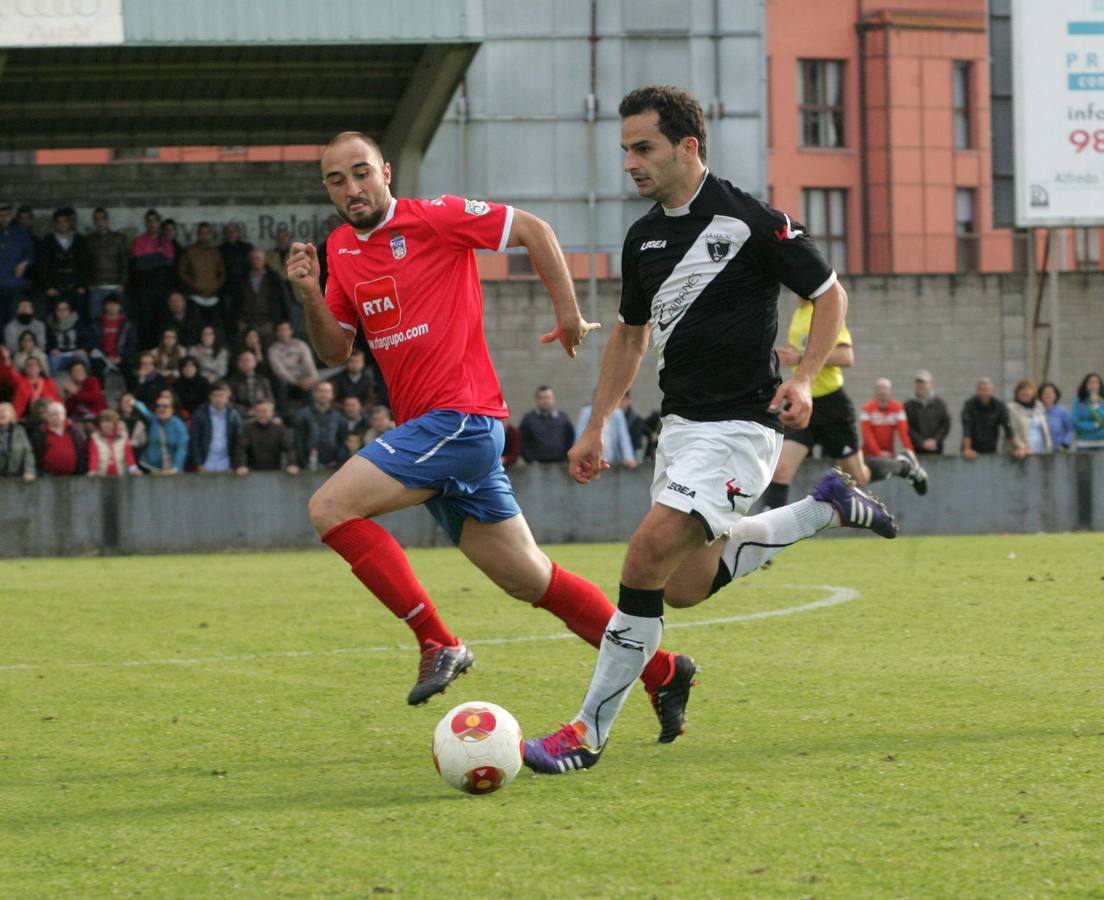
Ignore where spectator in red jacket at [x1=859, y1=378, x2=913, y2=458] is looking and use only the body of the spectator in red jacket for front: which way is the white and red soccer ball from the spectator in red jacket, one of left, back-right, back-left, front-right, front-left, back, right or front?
front

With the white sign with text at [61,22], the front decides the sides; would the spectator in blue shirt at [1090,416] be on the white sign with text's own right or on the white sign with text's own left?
on the white sign with text's own left

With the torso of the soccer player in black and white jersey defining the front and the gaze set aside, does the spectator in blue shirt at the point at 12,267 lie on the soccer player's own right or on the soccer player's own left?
on the soccer player's own right

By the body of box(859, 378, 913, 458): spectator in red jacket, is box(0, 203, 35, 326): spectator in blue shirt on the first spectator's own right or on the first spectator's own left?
on the first spectator's own right

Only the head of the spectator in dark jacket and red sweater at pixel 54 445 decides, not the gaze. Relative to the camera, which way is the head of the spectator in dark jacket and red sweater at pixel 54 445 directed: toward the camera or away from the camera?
toward the camera

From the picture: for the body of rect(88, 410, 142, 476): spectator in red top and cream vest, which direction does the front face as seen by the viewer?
toward the camera

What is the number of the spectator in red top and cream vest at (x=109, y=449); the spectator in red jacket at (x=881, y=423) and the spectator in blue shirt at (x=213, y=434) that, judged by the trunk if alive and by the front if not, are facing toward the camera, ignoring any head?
3

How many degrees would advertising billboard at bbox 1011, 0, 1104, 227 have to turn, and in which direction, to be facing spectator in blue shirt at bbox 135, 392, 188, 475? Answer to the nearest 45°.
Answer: approximately 45° to its right

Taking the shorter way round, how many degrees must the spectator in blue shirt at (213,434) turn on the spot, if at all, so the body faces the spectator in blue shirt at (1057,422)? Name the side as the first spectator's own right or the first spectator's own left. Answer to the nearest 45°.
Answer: approximately 90° to the first spectator's own left

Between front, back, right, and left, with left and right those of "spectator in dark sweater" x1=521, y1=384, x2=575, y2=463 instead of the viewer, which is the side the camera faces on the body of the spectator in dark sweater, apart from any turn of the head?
front

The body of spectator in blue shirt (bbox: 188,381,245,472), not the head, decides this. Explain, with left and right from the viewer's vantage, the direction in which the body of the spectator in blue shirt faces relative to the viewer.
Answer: facing the viewer

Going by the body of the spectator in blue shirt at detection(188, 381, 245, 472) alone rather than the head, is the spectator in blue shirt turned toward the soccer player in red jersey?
yes

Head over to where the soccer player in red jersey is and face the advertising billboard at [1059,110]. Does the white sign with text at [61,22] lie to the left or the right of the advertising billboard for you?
left

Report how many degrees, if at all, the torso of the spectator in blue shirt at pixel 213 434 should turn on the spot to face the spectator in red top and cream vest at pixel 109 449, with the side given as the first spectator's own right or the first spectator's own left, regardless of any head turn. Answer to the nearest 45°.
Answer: approximately 90° to the first spectator's own right
